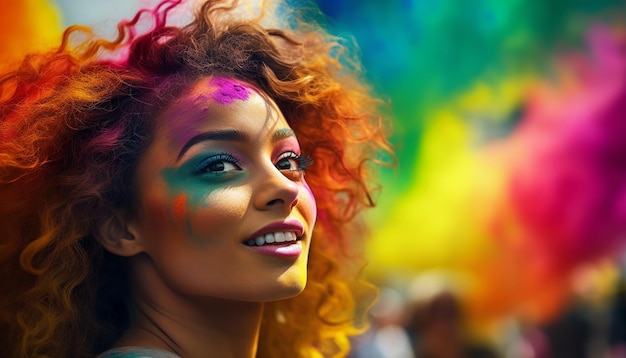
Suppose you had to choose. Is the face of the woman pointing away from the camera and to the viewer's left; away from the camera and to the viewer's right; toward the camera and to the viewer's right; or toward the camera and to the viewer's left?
toward the camera and to the viewer's right

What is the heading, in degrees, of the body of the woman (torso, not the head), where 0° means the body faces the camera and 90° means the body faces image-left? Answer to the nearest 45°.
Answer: approximately 315°
